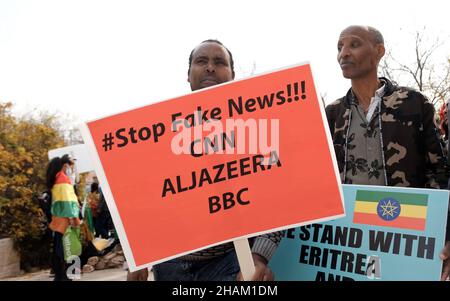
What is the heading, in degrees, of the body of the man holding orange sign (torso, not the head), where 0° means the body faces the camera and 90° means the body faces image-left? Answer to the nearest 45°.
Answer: approximately 0°

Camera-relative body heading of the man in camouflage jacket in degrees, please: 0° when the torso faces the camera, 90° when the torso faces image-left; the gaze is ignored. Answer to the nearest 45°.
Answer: approximately 45°

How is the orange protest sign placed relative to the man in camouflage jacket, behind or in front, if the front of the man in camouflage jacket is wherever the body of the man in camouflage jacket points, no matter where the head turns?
in front

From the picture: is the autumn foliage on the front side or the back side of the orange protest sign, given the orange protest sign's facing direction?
on the back side

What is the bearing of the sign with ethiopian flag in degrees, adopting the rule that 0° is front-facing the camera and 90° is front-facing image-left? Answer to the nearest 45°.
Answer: approximately 0°
